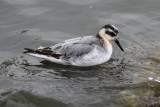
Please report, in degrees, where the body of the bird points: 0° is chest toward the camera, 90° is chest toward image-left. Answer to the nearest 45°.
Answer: approximately 270°
